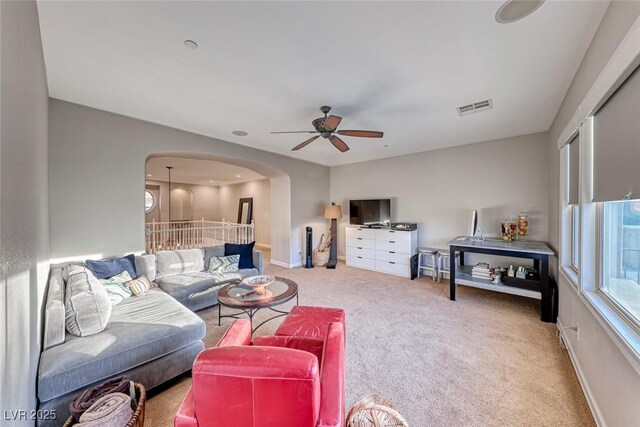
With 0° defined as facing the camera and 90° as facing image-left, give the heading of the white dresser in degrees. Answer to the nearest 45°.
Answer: approximately 45°

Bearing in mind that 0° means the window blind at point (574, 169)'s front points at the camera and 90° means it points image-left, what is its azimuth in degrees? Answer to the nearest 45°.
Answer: approximately 90°

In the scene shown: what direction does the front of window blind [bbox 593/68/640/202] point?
to the viewer's left

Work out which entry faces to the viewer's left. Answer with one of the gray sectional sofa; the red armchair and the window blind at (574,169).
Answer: the window blind

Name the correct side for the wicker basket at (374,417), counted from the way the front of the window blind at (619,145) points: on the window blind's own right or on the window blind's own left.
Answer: on the window blind's own left

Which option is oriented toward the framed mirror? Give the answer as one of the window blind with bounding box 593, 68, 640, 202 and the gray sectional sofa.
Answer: the window blind

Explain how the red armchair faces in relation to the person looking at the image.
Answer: facing away from the viewer

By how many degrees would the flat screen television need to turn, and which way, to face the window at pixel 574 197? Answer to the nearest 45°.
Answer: approximately 90° to its left

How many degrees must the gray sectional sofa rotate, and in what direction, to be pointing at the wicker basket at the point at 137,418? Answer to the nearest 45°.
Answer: approximately 45° to its right
